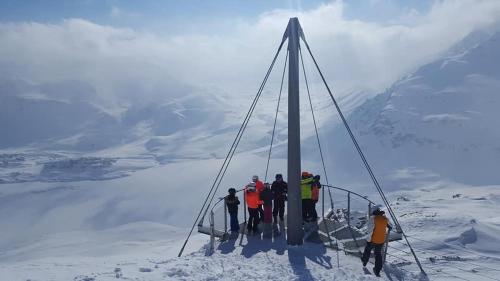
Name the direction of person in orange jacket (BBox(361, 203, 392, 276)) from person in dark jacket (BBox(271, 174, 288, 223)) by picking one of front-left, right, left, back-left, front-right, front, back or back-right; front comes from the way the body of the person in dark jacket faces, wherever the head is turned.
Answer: back-right

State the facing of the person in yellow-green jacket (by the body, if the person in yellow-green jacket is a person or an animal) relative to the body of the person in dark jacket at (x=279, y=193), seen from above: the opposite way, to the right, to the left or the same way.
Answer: the same way

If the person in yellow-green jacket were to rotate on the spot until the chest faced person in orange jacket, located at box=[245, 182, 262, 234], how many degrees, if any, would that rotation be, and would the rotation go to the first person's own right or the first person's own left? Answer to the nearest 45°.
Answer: approximately 90° to the first person's own left

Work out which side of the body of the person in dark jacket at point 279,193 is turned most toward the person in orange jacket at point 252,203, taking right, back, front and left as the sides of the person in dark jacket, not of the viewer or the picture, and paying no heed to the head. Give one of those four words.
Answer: left

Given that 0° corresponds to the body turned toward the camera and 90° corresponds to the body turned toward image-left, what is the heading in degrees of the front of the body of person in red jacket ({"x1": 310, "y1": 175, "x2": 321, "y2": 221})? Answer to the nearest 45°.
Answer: approximately 180°

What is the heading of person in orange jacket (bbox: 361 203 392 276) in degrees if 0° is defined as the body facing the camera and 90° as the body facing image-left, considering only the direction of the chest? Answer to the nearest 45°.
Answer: approximately 225°

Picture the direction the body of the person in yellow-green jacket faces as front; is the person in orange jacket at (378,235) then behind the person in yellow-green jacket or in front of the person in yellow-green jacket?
behind

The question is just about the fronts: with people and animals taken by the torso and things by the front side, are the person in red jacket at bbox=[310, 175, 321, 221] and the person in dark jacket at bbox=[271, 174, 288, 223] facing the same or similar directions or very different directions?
same or similar directions

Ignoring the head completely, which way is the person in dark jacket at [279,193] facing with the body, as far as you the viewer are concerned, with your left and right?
facing away from the viewer

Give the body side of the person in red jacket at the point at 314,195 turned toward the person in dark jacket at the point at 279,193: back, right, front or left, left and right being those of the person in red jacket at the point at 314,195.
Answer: left

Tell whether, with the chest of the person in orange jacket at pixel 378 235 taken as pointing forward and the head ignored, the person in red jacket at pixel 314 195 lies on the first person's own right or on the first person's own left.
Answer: on the first person's own left
